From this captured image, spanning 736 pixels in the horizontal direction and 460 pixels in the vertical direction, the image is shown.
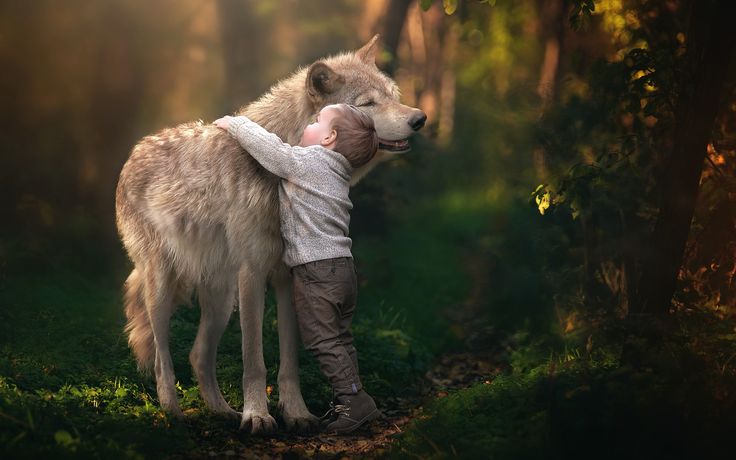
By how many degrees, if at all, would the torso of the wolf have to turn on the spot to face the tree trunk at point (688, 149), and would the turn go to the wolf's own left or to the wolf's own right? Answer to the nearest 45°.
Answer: approximately 45° to the wolf's own left

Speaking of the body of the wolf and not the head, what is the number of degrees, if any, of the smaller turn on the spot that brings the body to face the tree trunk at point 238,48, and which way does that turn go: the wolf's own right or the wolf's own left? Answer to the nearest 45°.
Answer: approximately 135° to the wolf's own left

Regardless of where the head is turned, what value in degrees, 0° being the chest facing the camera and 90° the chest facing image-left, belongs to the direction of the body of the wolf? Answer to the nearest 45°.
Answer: approximately 315°

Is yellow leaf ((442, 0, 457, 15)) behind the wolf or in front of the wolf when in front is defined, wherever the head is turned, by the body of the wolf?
in front
